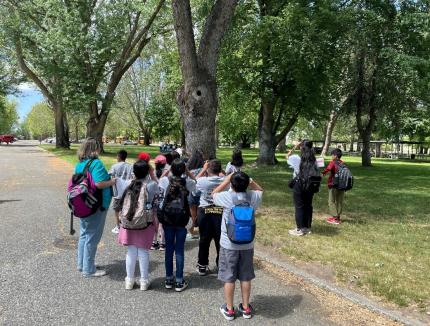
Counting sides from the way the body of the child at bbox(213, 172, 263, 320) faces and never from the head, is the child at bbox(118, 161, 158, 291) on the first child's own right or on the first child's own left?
on the first child's own left

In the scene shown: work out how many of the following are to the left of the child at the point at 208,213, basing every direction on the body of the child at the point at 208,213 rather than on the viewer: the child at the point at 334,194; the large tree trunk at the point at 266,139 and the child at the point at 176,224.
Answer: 1

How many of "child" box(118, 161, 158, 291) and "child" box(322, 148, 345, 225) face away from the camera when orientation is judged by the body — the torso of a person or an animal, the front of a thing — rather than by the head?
1

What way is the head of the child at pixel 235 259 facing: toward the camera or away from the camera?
away from the camera

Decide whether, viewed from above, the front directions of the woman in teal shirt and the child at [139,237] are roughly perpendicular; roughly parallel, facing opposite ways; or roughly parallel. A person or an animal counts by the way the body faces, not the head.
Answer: roughly perpendicular

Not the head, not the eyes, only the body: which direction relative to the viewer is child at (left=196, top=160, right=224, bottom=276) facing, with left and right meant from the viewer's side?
facing away from the viewer and to the left of the viewer

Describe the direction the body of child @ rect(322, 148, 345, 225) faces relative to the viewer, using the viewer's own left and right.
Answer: facing to the left of the viewer

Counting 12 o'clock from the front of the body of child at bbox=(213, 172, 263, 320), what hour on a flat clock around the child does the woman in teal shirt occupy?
The woman in teal shirt is roughly at 10 o'clock from the child.

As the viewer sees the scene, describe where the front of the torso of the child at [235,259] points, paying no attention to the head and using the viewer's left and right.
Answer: facing away from the viewer

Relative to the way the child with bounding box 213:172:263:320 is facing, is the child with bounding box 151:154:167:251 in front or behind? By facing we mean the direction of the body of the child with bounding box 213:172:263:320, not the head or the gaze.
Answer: in front

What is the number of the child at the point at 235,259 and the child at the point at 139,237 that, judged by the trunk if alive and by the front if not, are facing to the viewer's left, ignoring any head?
0

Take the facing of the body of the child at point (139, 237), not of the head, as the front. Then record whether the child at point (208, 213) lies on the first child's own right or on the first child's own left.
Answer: on the first child's own right

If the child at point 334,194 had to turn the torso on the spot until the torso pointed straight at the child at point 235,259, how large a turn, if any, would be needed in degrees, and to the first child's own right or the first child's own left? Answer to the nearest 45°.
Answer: approximately 90° to the first child's own left

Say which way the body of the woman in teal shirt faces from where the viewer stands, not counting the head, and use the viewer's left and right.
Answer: facing to the right of the viewer

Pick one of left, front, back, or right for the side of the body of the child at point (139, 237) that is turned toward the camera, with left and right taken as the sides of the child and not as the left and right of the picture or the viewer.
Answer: back

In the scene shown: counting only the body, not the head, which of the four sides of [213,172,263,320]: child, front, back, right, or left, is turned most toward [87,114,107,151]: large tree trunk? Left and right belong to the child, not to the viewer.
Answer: front

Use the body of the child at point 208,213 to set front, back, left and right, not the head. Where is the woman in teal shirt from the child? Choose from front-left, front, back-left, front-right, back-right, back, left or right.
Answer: front-left
